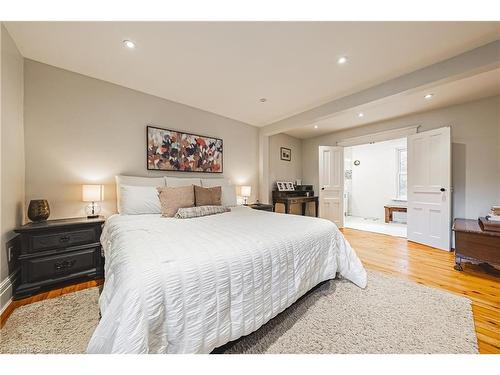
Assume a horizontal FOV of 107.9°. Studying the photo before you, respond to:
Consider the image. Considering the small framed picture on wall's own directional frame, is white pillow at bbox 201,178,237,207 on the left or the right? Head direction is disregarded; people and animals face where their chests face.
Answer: on its right

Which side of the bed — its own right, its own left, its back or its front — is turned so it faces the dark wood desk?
left

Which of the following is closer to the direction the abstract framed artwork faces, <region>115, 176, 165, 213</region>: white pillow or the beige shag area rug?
the beige shag area rug

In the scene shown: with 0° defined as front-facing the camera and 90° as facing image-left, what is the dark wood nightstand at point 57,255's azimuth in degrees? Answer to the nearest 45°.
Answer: approximately 315°

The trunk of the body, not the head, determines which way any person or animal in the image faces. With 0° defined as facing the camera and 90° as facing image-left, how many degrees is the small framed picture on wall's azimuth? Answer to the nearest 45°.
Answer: approximately 315°
